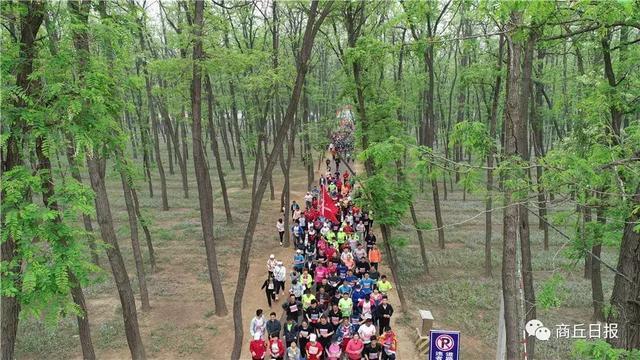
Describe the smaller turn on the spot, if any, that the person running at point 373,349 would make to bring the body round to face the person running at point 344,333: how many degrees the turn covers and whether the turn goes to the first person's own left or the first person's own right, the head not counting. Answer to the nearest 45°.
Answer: approximately 135° to the first person's own right

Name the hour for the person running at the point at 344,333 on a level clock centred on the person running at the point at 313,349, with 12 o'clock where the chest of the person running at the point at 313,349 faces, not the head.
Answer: the person running at the point at 344,333 is roughly at 8 o'clock from the person running at the point at 313,349.

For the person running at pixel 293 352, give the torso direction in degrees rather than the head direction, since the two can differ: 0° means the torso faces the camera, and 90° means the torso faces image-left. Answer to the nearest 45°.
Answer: approximately 0°

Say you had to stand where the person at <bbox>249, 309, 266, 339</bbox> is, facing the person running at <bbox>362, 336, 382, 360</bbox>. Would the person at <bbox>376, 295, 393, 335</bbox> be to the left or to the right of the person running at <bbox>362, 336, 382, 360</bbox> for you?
left

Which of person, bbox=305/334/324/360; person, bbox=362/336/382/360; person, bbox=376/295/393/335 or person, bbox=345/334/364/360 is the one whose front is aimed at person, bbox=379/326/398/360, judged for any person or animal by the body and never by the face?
person, bbox=376/295/393/335

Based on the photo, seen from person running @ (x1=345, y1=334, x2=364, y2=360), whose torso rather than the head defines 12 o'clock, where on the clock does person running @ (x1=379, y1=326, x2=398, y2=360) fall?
person running @ (x1=379, y1=326, x2=398, y2=360) is roughly at 8 o'clock from person running @ (x1=345, y1=334, x2=364, y2=360).
